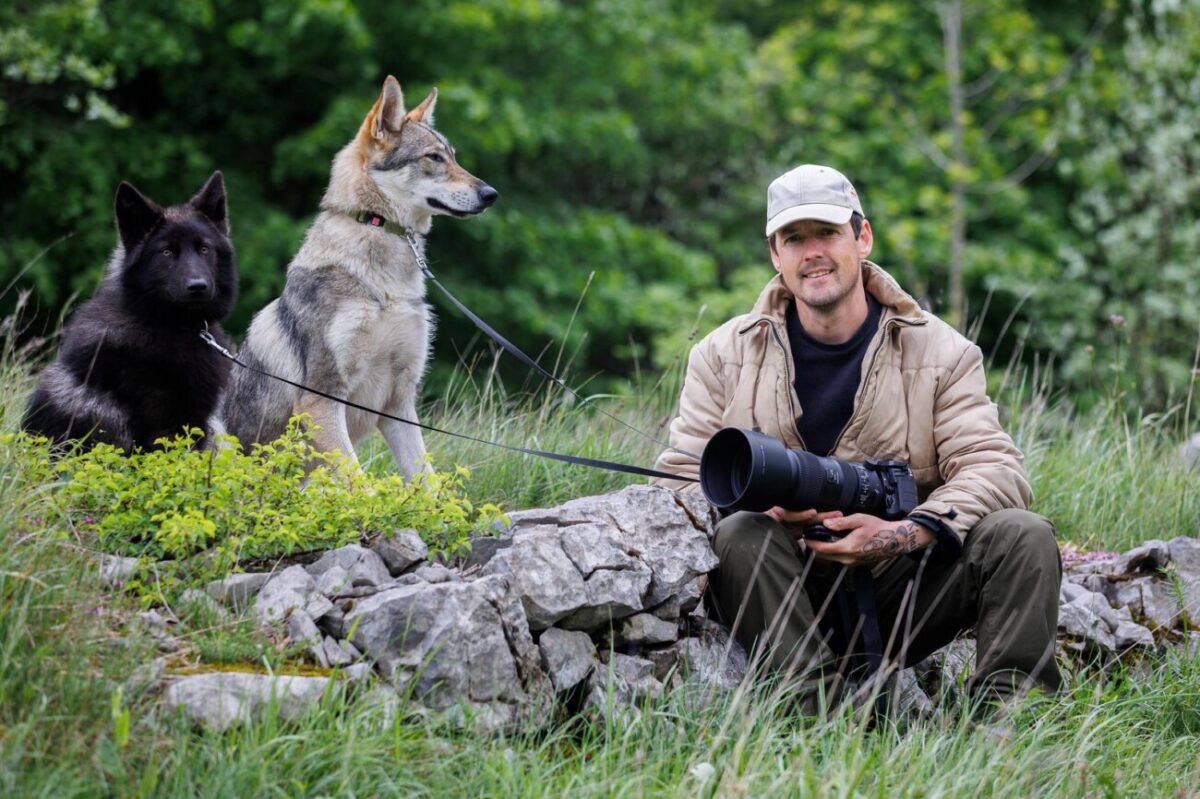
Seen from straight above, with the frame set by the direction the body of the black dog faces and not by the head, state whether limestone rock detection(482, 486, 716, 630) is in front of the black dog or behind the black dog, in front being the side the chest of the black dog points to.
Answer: in front

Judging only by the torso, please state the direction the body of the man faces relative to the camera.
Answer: toward the camera

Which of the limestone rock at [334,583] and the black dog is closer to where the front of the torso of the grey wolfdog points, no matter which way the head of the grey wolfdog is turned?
the limestone rock

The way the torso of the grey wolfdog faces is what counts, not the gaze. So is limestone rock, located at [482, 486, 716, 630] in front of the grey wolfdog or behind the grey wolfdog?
in front

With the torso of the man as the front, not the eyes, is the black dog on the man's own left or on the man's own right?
on the man's own right

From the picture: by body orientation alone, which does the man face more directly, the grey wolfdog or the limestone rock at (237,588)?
the limestone rock

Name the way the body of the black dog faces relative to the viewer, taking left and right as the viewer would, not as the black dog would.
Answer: facing the viewer and to the right of the viewer

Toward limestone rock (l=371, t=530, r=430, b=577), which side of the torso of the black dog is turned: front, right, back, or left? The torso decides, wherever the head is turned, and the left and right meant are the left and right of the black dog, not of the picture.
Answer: front
